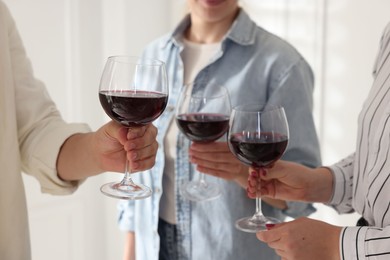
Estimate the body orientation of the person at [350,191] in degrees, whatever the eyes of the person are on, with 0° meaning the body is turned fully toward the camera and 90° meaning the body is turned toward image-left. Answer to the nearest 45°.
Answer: approximately 90°

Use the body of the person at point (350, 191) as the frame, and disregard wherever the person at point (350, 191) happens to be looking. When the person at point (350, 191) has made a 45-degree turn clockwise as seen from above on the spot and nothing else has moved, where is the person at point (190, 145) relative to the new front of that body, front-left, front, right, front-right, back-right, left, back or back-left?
front

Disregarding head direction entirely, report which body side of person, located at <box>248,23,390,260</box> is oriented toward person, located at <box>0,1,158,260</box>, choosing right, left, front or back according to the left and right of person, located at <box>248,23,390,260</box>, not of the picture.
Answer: front
